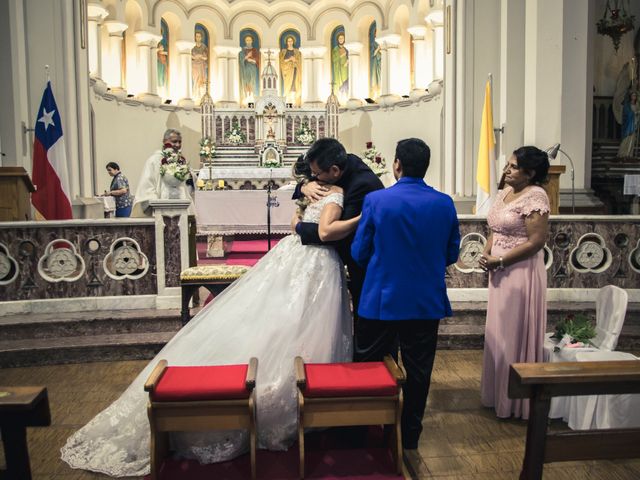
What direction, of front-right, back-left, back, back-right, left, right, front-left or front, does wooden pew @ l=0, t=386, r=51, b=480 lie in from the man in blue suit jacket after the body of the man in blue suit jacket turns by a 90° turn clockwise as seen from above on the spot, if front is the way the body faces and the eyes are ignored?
back-right

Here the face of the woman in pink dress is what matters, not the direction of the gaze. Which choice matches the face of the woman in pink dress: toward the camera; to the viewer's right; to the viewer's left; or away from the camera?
to the viewer's left

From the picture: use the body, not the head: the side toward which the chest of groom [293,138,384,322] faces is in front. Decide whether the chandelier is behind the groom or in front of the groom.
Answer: behind

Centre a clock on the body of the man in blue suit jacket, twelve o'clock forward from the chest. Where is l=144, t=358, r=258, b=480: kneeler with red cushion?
The kneeler with red cushion is roughly at 8 o'clock from the man in blue suit jacket.

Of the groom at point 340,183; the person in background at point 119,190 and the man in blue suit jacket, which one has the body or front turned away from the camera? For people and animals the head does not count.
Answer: the man in blue suit jacket

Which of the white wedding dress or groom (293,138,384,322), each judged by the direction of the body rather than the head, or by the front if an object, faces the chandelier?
the white wedding dress

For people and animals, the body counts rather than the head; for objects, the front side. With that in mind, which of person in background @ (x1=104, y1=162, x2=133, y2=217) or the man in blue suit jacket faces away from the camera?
the man in blue suit jacket

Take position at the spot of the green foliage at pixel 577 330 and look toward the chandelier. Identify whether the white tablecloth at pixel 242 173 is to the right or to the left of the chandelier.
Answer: left

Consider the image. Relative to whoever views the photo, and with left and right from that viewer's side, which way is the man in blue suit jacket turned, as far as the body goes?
facing away from the viewer
